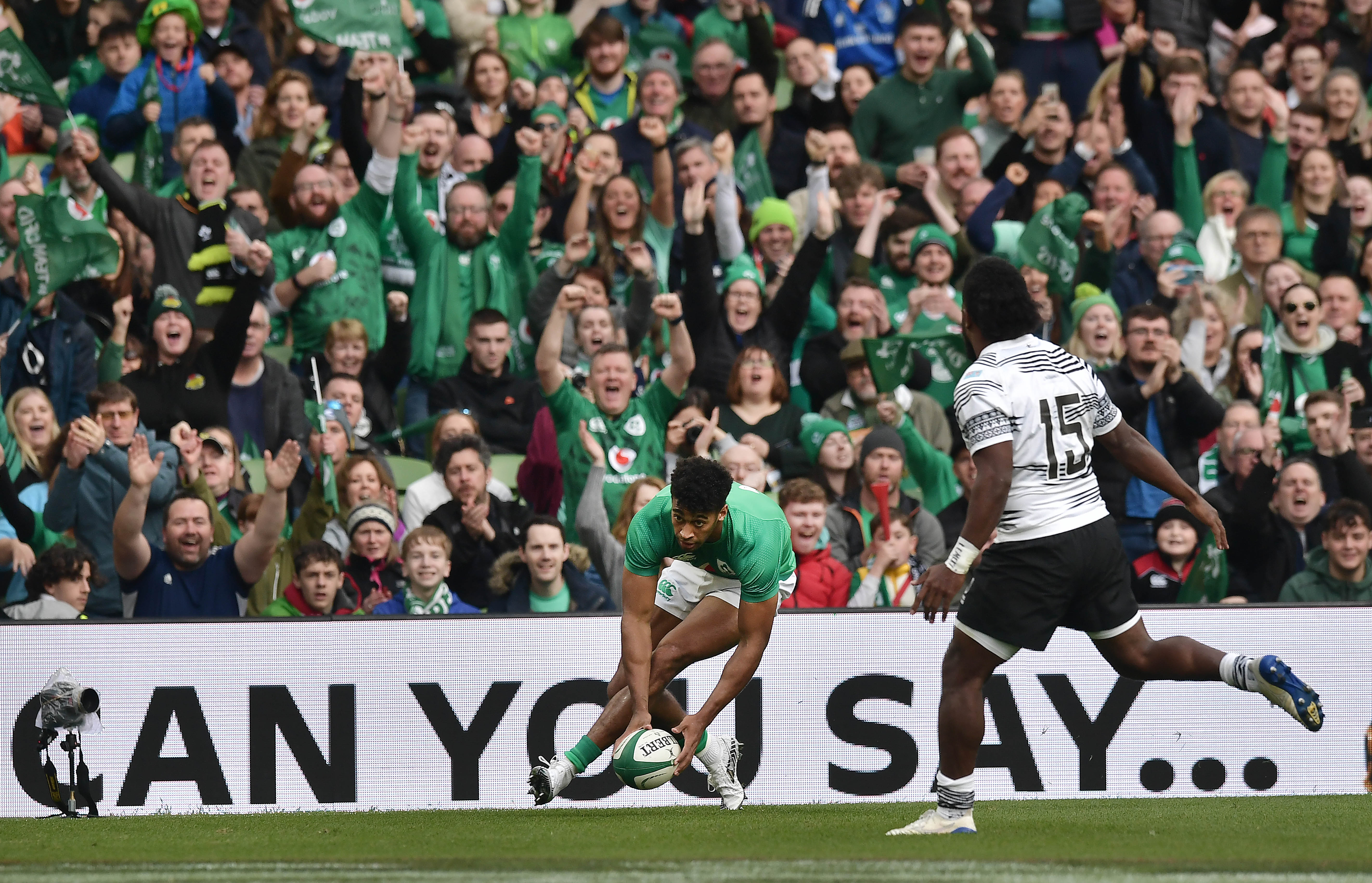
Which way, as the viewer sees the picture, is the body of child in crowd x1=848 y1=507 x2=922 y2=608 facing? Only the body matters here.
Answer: toward the camera

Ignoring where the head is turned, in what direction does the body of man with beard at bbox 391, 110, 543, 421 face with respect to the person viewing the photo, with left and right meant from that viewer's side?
facing the viewer

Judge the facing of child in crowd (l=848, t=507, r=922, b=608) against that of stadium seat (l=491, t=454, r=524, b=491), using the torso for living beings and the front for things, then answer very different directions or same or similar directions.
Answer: same or similar directions

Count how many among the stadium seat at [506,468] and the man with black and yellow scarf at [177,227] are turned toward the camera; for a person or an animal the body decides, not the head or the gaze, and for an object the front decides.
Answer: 2

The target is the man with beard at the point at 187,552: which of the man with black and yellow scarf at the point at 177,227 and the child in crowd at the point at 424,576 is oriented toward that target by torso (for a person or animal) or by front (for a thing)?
the man with black and yellow scarf at the point at 177,227

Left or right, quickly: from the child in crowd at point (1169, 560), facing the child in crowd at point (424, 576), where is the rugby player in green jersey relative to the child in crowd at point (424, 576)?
left

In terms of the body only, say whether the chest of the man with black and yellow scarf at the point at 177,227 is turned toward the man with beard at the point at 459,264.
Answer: no

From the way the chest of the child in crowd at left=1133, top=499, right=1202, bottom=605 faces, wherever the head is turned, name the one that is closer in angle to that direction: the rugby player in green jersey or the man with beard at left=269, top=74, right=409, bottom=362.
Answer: the rugby player in green jersey

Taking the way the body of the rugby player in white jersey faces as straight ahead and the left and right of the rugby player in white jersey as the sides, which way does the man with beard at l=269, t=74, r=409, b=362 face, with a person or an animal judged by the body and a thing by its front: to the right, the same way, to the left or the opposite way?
the opposite way

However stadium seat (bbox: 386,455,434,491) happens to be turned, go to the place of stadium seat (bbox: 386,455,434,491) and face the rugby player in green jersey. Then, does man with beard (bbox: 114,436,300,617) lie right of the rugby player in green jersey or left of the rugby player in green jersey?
right

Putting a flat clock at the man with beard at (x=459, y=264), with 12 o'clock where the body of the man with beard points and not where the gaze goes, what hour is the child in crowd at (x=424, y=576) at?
The child in crowd is roughly at 12 o'clock from the man with beard.

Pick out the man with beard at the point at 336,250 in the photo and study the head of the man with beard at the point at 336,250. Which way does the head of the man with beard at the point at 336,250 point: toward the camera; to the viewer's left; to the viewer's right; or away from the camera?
toward the camera

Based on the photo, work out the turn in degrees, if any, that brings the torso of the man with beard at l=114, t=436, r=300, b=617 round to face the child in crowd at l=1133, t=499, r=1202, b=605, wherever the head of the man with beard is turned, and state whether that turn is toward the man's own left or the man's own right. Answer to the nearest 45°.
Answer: approximately 90° to the man's own left

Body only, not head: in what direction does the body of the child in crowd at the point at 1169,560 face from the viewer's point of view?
toward the camera

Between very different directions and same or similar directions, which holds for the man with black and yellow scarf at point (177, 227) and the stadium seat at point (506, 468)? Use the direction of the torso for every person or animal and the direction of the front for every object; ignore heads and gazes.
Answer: same or similar directions

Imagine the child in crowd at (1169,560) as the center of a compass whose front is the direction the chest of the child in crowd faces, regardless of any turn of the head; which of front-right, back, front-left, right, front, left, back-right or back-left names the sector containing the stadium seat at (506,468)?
right

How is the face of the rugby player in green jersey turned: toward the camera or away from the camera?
toward the camera

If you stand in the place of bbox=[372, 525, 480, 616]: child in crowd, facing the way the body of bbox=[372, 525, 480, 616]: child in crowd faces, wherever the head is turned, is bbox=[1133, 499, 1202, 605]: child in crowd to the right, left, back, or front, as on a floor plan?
left

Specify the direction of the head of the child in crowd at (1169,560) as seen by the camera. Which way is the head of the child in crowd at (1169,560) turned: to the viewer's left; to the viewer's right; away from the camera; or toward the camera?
toward the camera

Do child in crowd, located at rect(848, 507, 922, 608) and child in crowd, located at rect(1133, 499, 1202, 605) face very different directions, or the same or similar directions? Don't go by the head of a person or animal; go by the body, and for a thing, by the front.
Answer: same or similar directions

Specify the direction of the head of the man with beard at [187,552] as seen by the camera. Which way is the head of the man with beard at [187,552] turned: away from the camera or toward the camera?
toward the camera

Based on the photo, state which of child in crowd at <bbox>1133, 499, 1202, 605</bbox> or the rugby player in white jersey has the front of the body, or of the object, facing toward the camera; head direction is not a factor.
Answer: the child in crowd
